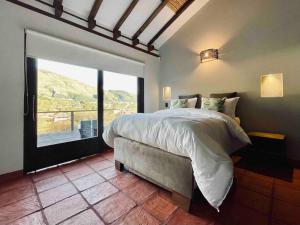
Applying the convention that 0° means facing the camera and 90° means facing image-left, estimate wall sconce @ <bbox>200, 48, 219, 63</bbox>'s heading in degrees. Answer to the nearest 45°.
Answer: approximately 45°

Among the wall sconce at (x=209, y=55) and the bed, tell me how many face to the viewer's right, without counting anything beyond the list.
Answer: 0

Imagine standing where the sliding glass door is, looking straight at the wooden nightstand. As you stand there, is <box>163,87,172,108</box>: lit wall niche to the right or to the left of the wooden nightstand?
left

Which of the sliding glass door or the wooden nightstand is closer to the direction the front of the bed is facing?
the sliding glass door

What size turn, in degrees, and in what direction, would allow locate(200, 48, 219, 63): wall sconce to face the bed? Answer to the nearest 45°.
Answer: approximately 45° to its left

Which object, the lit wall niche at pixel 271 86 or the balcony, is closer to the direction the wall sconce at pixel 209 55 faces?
the balcony

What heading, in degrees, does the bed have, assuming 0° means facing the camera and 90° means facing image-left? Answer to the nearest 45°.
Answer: approximately 45°
